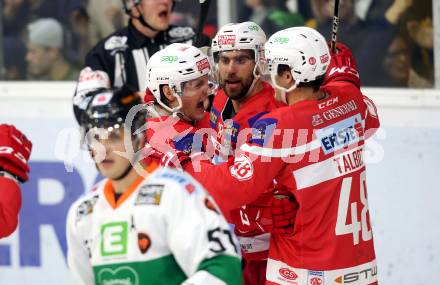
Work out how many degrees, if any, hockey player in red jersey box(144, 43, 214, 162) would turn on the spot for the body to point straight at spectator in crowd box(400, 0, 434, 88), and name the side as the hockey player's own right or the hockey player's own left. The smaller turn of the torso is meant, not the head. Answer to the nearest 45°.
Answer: approximately 45° to the hockey player's own left

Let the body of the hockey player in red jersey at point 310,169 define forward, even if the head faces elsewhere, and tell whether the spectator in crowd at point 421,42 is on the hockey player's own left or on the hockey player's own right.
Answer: on the hockey player's own right

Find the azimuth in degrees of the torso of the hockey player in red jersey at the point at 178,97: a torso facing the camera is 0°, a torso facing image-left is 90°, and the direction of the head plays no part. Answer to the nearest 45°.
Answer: approximately 270°

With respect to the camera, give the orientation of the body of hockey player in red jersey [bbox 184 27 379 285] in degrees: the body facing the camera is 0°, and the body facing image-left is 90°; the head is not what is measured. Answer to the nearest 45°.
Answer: approximately 135°

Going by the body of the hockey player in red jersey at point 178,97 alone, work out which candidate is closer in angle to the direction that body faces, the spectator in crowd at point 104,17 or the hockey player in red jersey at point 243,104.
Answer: the hockey player in red jersey

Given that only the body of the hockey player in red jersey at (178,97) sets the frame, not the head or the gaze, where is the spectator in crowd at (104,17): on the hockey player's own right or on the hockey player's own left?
on the hockey player's own left

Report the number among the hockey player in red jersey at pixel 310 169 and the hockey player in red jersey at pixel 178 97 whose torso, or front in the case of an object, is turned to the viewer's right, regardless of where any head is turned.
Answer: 1

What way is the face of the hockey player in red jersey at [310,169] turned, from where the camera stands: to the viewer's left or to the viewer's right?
to the viewer's left
